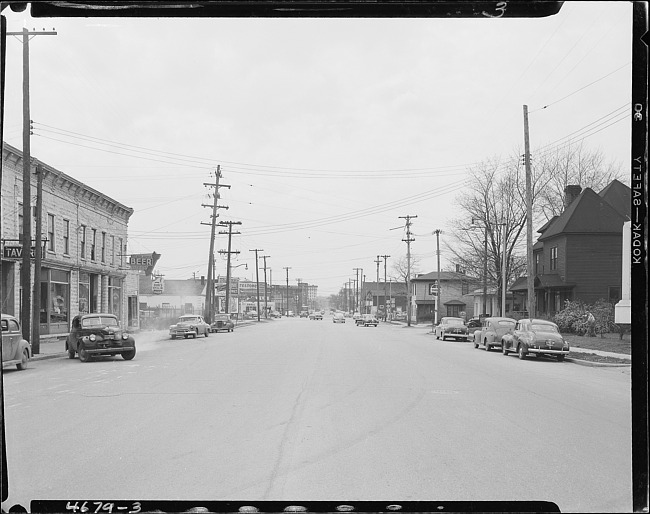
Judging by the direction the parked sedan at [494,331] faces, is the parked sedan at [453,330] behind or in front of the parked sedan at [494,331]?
in front

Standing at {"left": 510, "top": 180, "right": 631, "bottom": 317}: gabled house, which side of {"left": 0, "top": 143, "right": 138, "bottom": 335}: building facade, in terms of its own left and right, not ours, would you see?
front

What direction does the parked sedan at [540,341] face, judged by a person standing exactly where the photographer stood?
facing away from the viewer and to the left of the viewer

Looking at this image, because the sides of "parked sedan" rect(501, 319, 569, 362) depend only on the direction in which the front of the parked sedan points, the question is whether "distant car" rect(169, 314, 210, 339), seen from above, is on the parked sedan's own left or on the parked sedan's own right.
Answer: on the parked sedan's own left

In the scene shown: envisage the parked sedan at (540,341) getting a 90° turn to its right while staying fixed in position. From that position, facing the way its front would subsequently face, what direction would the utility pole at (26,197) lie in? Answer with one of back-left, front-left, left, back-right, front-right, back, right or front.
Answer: back-right

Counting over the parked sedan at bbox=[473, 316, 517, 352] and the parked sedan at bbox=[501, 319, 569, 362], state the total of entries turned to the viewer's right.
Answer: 0

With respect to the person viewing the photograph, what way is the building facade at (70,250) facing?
facing the viewer and to the right of the viewer

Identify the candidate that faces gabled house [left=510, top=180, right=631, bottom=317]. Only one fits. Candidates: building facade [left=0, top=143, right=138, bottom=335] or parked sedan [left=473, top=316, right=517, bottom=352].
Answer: the building facade

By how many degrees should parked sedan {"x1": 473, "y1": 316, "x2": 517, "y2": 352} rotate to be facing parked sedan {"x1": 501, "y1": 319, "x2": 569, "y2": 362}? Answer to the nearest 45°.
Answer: approximately 135° to its left

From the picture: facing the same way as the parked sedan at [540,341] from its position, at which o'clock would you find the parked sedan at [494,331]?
the parked sedan at [494,331] is roughly at 1 o'clock from the parked sedan at [540,341].

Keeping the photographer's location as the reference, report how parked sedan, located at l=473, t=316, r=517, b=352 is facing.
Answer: facing away from the viewer and to the left of the viewer

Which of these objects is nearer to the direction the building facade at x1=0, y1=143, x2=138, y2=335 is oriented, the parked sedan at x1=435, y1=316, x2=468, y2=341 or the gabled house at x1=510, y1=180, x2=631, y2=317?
the gabled house

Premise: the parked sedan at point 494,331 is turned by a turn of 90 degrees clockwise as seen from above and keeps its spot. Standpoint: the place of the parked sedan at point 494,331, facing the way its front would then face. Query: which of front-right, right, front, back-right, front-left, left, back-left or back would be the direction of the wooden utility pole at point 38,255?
back-right

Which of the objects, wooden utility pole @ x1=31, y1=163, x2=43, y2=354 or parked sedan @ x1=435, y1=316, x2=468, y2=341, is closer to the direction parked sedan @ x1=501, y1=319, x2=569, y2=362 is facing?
the parked sedan
